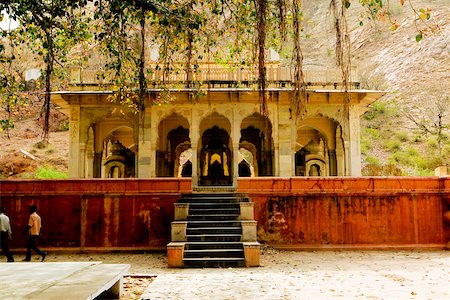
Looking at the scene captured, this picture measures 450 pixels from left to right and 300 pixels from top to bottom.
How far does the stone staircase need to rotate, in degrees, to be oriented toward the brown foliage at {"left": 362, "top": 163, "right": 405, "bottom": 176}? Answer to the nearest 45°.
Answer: approximately 135° to its left

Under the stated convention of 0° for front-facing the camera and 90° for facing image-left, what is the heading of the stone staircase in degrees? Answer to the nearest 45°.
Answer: approximately 0°

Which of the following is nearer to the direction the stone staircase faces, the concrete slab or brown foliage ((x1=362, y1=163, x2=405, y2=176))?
the concrete slab

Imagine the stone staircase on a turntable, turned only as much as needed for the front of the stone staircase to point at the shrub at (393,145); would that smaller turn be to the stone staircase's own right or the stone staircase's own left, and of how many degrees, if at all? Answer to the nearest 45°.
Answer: approximately 135° to the stone staircase's own left

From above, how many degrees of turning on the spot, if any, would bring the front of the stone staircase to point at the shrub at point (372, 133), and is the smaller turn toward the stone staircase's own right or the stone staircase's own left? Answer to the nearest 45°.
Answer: approximately 135° to the stone staircase's own left

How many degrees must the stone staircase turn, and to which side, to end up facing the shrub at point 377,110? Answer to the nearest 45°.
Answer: approximately 135° to its left

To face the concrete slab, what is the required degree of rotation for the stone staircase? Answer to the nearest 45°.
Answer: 0° — it already faces it

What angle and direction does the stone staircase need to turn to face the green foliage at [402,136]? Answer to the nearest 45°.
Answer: approximately 135° to its left

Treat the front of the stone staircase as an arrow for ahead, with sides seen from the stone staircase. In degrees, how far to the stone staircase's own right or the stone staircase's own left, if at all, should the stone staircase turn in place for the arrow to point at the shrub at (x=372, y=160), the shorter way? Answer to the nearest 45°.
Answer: approximately 135° to the stone staircase's own left
